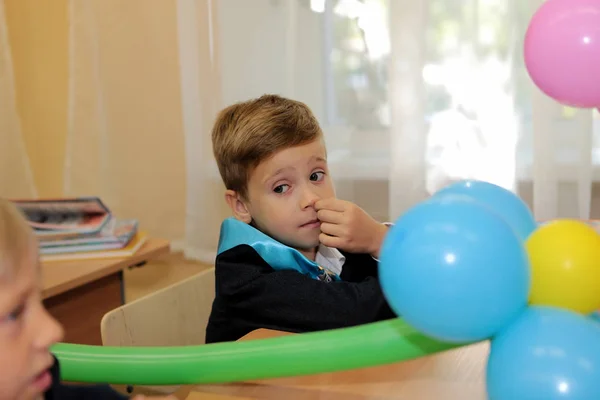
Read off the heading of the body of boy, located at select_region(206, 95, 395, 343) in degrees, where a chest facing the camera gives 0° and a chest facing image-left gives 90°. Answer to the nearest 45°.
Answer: approximately 315°

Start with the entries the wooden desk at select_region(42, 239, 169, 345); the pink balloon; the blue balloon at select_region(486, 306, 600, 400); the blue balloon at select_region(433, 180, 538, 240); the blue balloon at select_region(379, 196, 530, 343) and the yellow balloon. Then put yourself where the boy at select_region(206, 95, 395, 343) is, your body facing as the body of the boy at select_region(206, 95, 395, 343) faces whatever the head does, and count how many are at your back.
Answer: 1

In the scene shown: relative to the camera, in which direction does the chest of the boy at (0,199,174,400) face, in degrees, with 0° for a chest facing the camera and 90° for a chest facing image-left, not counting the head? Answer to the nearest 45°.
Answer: approximately 270°

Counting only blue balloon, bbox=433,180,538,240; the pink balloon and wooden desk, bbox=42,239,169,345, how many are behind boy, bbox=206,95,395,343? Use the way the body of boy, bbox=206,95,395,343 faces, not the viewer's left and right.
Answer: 1

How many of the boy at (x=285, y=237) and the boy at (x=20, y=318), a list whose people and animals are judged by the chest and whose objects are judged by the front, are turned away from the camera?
0

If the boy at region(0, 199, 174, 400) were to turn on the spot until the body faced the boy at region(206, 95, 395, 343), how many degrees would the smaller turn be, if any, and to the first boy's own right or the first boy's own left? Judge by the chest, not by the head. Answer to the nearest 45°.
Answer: approximately 45° to the first boy's own left

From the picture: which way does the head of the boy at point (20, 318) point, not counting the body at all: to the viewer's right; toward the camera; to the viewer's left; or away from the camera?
to the viewer's right
